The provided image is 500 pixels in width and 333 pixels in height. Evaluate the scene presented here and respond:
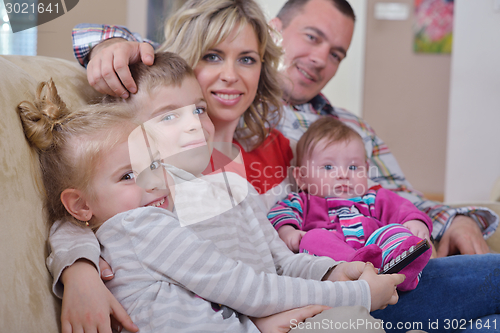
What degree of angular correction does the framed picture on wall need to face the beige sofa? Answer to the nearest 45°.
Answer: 0° — it already faces it

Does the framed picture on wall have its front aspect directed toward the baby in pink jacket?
yes

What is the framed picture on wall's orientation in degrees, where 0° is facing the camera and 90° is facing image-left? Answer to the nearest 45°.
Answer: approximately 0°
